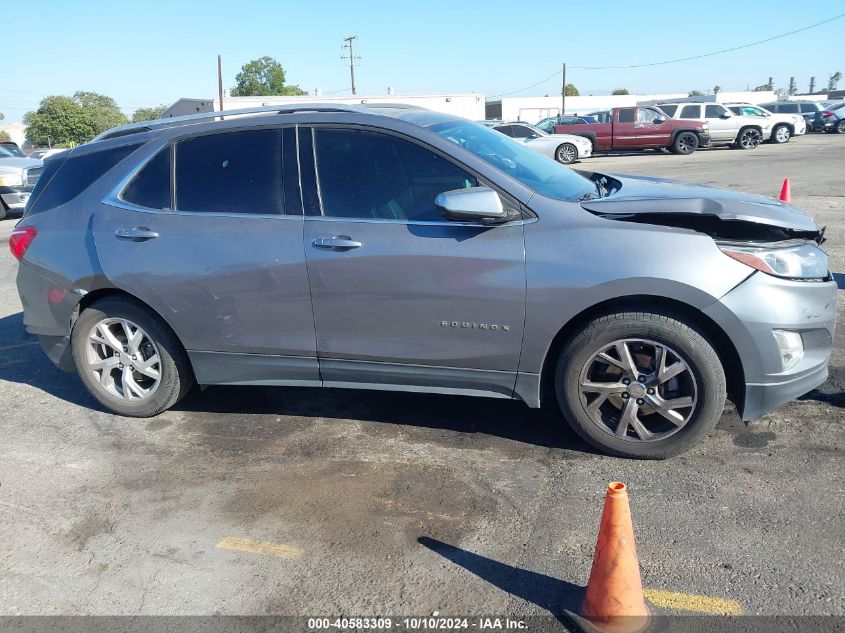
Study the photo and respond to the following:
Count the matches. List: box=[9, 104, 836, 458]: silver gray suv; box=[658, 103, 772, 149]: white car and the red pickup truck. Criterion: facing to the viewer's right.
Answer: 3

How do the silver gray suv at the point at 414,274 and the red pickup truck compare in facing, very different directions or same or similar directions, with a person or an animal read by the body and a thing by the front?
same or similar directions

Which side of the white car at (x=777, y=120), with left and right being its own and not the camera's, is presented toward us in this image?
right

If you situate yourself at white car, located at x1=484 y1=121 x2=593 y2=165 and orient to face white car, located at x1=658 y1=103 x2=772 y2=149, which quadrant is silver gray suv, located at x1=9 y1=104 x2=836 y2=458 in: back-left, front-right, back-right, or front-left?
back-right

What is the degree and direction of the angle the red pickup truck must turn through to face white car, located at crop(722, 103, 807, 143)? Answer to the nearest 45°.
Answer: approximately 45° to its left

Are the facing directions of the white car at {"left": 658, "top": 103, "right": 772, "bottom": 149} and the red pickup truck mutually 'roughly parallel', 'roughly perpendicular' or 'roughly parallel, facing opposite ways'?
roughly parallel

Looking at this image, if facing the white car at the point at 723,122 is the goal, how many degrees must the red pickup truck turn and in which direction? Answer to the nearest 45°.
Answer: approximately 45° to its left

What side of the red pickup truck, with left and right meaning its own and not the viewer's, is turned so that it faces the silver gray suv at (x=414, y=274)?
right

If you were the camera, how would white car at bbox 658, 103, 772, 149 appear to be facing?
facing to the right of the viewer

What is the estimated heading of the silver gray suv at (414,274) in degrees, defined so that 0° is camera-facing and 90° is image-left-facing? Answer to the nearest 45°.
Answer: approximately 270°

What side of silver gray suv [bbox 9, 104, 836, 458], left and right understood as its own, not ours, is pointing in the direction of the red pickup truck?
left

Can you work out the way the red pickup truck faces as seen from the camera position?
facing to the right of the viewer

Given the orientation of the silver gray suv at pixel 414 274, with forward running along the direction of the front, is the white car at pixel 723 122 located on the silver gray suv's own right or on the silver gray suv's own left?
on the silver gray suv's own left

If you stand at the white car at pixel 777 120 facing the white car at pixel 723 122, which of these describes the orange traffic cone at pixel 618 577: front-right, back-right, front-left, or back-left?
front-left

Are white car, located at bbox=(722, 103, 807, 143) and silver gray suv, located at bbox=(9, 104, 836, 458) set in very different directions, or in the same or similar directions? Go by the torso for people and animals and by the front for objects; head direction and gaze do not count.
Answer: same or similar directions

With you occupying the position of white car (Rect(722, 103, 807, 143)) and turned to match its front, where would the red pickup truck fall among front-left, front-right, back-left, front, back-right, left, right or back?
back-right
